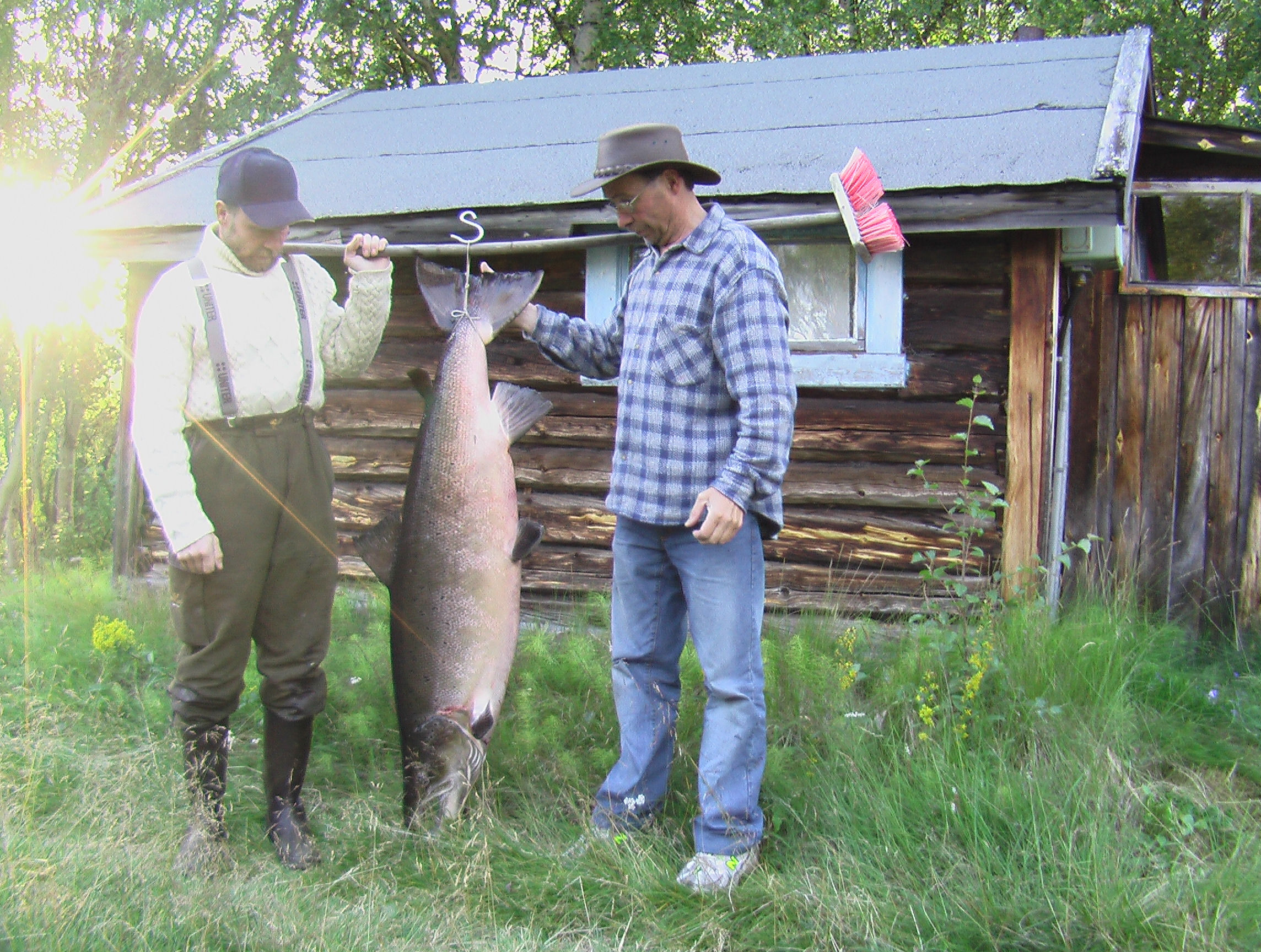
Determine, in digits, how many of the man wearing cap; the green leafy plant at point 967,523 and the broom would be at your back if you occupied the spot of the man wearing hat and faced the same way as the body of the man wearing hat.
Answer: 2

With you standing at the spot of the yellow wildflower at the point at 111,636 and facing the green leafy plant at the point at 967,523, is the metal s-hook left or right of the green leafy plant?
right

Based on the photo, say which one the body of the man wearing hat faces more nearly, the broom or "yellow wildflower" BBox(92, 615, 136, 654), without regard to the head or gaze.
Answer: the yellow wildflower

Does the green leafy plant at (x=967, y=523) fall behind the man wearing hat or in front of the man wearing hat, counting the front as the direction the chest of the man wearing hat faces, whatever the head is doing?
behind

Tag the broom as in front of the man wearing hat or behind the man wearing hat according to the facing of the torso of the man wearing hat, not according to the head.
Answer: behind

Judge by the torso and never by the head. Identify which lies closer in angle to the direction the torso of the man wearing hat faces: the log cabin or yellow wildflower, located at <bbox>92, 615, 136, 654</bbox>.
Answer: the yellow wildflower

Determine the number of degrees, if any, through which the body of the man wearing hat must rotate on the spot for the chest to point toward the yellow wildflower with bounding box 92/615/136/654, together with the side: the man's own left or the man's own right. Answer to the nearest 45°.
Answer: approximately 90° to the man's own right

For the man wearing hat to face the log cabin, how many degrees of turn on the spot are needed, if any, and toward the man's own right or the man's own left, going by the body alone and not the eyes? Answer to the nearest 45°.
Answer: approximately 180°

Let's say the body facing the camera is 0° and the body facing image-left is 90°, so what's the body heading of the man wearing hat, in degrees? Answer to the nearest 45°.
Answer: approximately 45°

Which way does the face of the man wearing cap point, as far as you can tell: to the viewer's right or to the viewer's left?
to the viewer's right
